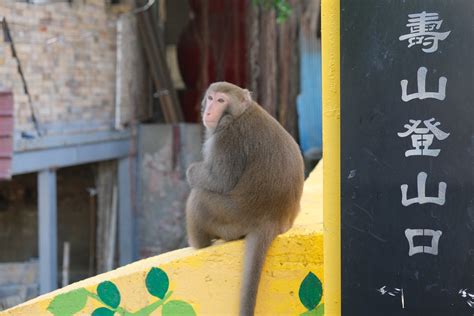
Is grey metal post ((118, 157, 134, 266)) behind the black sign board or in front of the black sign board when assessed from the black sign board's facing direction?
behind

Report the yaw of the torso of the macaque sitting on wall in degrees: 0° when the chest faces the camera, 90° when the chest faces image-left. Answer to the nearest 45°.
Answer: approximately 90°

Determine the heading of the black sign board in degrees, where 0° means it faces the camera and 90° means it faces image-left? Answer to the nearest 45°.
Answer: approximately 0°

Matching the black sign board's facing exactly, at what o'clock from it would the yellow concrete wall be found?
The yellow concrete wall is roughly at 4 o'clock from the black sign board.

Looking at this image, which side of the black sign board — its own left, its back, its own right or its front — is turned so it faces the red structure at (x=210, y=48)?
back

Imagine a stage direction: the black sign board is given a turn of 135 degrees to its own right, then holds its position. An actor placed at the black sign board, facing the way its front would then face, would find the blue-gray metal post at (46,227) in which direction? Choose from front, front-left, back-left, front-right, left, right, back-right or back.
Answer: front
